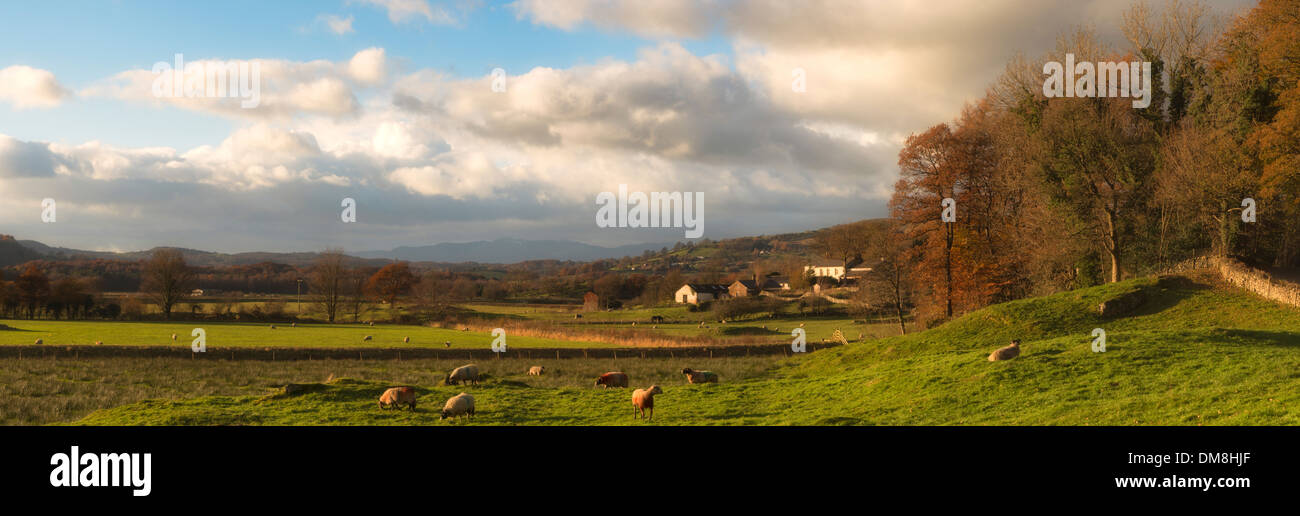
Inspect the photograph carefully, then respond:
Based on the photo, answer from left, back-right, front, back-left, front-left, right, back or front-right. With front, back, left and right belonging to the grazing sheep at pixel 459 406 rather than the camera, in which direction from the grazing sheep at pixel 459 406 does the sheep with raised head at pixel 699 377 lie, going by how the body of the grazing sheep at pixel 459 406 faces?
back-right

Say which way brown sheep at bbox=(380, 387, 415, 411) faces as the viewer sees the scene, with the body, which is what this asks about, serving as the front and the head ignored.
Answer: to the viewer's left

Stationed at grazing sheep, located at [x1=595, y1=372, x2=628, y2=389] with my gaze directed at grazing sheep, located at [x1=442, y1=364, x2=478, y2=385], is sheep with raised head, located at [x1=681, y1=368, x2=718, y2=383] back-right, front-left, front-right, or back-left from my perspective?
back-right

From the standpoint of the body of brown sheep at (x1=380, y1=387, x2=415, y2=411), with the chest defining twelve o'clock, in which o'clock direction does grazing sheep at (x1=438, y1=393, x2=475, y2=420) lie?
The grazing sheep is roughly at 8 o'clock from the brown sheep.

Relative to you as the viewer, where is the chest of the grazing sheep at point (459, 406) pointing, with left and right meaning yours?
facing to the left of the viewer

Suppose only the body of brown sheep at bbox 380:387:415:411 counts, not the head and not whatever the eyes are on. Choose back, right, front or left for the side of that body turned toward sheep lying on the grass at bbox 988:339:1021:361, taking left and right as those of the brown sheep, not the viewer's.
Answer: back

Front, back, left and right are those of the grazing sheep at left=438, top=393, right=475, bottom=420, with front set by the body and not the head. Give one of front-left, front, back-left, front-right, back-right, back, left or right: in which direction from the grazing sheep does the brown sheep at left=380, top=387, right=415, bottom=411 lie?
front-right

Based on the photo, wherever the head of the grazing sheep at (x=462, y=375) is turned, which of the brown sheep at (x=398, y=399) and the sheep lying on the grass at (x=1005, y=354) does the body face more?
the brown sheep

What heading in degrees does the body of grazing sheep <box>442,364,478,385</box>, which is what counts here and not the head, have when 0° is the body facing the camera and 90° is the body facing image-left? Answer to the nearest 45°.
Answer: approximately 90°
